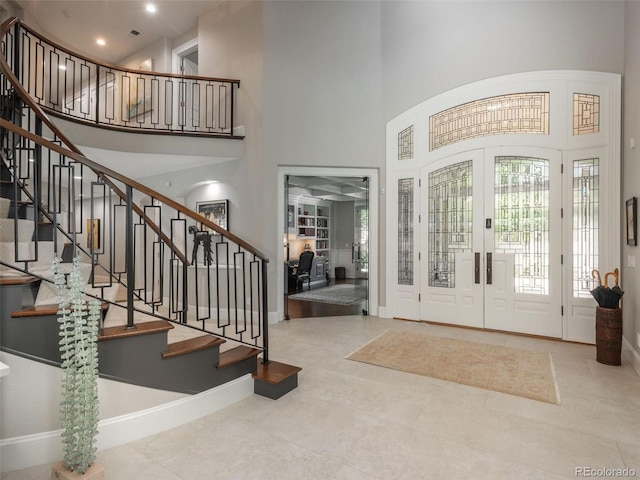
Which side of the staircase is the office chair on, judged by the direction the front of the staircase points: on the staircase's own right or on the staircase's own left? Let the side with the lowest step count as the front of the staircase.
on the staircase's own left

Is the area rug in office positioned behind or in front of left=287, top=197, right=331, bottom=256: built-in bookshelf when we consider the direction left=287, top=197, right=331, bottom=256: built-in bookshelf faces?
in front

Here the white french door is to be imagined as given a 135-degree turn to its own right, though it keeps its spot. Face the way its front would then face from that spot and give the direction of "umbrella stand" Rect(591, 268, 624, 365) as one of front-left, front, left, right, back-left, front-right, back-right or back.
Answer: back-right

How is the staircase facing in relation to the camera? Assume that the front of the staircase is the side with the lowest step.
to the viewer's right

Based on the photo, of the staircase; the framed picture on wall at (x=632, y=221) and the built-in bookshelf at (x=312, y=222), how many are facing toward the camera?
1

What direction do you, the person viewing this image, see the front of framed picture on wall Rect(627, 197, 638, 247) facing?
facing to the left of the viewer

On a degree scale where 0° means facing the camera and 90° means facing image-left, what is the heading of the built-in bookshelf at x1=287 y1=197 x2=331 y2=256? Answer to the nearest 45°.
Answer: approximately 0°

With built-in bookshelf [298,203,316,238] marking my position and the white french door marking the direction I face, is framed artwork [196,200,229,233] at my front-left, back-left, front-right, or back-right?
front-right

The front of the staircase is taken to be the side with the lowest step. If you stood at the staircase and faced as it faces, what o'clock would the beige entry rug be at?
The beige entry rug is roughly at 12 o'clock from the staircase.

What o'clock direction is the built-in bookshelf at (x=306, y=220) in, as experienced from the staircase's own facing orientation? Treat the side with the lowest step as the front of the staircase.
The built-in bookshelf is roughly at 10 o'clock from the staircase.

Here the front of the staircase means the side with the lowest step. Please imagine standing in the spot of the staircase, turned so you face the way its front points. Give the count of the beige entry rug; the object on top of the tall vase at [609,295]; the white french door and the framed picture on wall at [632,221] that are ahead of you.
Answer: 4

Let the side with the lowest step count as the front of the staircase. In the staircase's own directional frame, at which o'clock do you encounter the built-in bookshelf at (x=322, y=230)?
The built-in bookshelf is roughly at 10 o'clock from the staircase.
